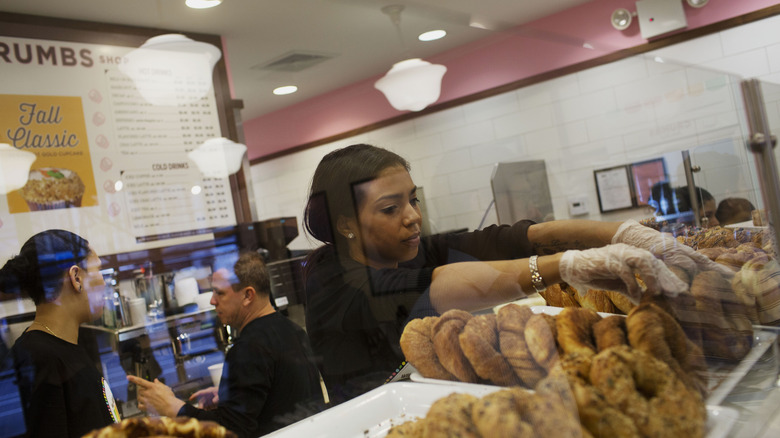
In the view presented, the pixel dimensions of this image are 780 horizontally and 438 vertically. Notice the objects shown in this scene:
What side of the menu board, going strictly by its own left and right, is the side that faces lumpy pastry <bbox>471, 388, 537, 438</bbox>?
front

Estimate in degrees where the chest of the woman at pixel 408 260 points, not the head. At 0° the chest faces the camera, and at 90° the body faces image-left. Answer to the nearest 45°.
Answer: approximately 270°

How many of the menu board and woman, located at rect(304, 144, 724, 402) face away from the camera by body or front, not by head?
0

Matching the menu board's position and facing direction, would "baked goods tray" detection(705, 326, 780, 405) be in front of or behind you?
in front

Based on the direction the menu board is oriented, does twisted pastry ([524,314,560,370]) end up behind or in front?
in front

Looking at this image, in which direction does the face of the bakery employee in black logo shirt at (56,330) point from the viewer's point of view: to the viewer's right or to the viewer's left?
to the viewer's right

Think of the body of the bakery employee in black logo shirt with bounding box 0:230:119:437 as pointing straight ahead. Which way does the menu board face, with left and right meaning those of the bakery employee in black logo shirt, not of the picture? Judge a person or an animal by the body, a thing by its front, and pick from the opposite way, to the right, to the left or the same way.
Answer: to the right

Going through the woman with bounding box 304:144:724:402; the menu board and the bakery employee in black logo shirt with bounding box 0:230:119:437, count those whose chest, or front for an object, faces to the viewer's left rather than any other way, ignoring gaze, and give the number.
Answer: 0
